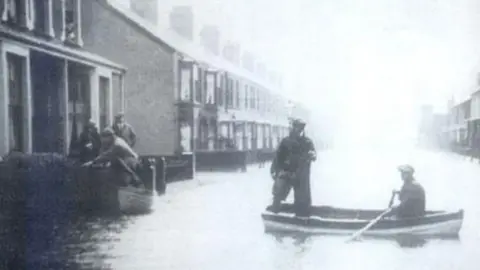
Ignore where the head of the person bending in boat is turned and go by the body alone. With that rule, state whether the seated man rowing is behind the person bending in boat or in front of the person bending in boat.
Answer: behind

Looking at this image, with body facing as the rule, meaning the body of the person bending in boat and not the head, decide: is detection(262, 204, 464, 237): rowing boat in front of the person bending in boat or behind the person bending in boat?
behind

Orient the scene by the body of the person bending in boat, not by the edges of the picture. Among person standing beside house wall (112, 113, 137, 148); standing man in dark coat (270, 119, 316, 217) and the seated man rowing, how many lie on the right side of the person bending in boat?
1

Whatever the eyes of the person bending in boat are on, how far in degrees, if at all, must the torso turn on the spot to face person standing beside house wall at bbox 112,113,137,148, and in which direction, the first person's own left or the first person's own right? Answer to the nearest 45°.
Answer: approximately 90° to the first person's own right

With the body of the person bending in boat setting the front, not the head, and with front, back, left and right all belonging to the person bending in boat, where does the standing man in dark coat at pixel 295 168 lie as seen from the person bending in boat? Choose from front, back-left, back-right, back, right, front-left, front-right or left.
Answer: back-left
